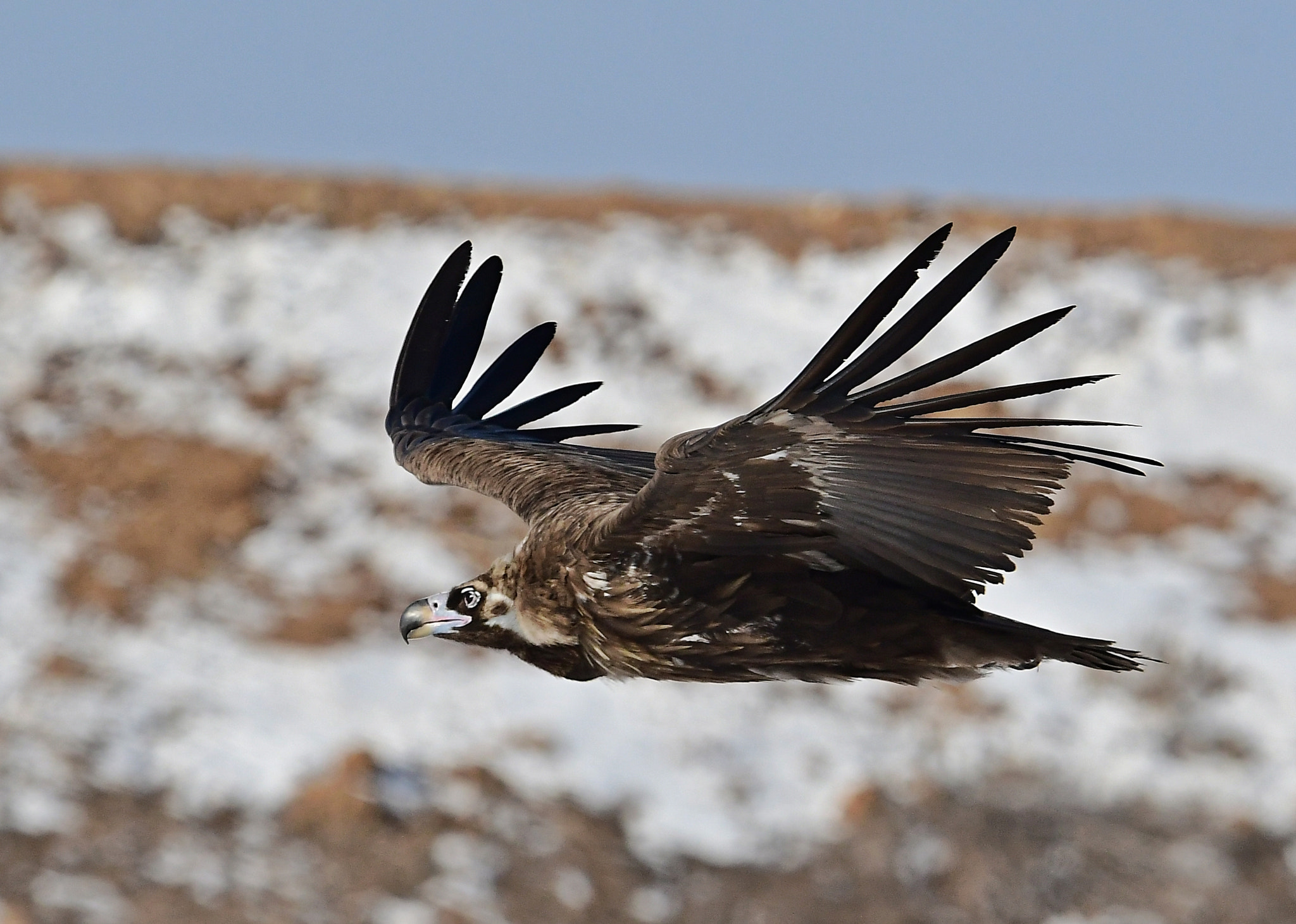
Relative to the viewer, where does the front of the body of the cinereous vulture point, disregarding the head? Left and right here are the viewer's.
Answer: facing to the left of the viewer
